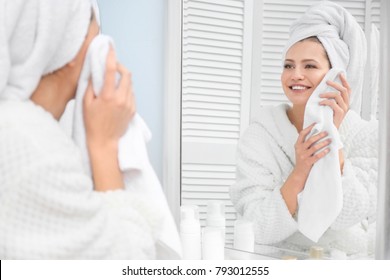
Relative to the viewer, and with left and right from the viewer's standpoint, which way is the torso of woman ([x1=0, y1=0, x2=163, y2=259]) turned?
facing away from the viewer and to the right of the viewer

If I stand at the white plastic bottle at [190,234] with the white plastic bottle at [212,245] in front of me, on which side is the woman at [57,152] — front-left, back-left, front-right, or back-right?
back-right
